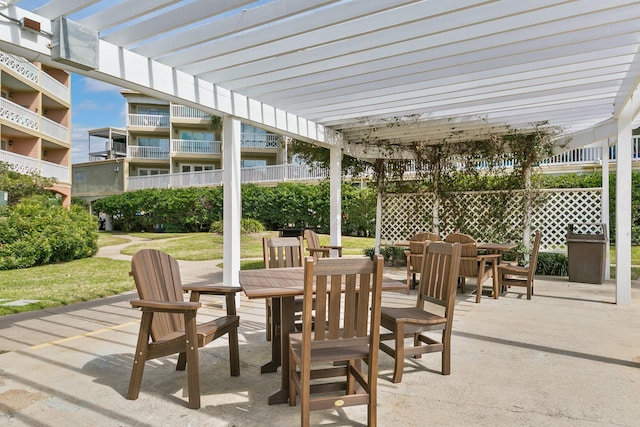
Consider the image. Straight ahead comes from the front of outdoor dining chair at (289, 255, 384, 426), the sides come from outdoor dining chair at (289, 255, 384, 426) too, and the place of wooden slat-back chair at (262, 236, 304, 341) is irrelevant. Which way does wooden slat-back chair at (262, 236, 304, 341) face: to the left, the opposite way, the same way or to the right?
the opposite way

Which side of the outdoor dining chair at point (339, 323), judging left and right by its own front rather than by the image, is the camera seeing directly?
back

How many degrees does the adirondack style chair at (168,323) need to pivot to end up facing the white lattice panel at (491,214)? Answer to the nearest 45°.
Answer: approximately 90° to its left

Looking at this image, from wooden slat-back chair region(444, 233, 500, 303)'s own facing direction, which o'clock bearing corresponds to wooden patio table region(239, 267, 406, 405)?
The wooden patio table is roughly at 5 o'clock from the wooden slat-back chair.

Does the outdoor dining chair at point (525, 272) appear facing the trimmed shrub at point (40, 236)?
yes

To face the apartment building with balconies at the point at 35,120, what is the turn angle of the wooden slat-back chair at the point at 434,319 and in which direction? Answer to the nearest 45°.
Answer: approximately 90° to its right

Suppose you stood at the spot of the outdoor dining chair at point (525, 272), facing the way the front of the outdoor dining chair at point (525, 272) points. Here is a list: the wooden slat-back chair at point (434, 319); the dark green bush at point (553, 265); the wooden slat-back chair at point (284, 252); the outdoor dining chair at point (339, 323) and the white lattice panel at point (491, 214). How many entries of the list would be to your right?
2

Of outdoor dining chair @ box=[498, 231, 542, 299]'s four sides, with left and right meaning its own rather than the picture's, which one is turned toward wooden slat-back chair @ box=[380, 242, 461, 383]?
left

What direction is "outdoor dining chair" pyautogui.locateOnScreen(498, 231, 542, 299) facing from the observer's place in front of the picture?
facing to the left of the viewer

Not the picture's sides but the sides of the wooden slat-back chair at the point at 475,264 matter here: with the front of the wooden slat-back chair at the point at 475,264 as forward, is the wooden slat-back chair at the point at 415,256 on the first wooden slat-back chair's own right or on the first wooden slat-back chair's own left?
on the first wooden slat-back chair's own left
